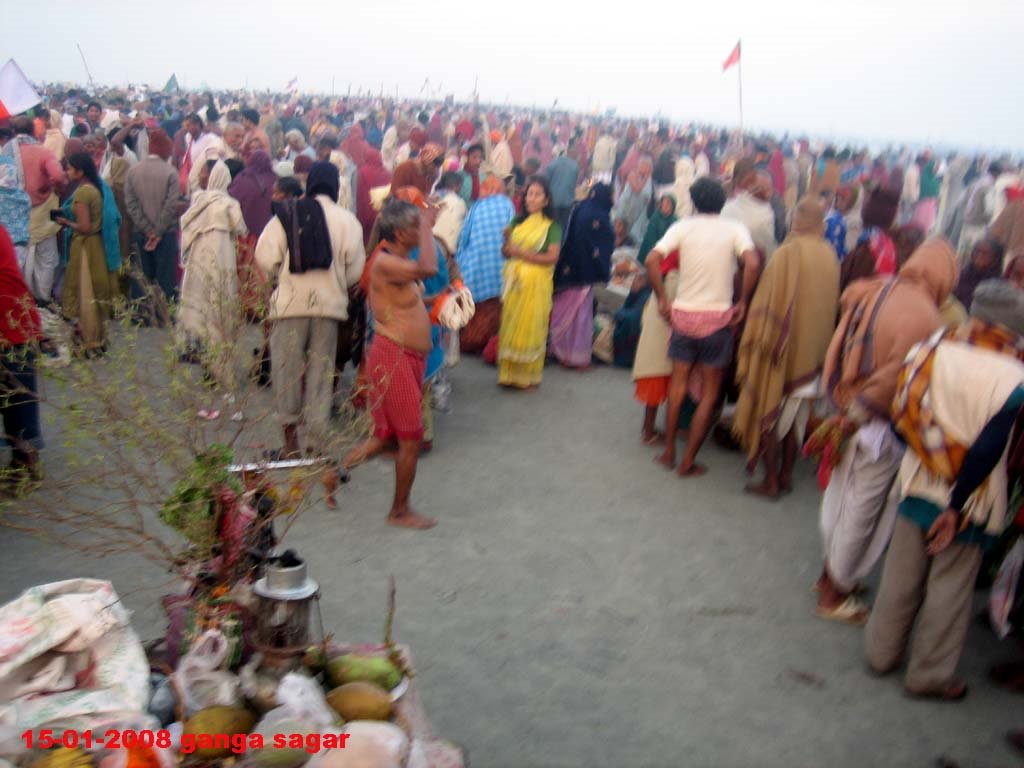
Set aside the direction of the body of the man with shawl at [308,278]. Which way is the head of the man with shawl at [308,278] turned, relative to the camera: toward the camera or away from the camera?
away from the camera

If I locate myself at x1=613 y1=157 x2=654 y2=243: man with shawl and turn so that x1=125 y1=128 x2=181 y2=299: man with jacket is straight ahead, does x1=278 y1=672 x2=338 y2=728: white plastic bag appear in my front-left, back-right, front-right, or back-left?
front-left

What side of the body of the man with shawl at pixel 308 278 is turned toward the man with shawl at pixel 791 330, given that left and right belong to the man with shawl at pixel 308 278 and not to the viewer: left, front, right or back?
right

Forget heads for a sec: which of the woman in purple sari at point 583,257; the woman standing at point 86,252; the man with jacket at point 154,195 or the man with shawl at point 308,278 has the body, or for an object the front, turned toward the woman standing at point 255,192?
the man with shawl at point 308,278

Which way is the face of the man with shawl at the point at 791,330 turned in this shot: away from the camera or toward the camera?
away from the camera

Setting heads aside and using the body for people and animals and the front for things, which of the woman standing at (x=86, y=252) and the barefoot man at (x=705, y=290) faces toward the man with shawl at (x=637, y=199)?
the barefoot man

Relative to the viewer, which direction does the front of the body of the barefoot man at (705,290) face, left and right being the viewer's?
facing away from the viewer

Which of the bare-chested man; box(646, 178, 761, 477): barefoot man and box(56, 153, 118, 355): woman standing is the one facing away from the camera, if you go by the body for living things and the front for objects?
the barefoot man

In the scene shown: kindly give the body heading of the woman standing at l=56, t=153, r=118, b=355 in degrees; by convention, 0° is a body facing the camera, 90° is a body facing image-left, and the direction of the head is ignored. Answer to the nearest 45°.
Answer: approximately 90°

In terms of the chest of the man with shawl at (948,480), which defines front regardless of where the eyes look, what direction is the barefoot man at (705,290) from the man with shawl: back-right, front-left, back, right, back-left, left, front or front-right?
left

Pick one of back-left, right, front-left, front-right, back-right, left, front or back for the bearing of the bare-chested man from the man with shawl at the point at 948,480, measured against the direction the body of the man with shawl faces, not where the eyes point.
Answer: back-left

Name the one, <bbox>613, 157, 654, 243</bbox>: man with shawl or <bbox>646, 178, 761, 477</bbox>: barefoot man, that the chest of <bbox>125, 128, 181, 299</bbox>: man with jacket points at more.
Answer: the man with shawl

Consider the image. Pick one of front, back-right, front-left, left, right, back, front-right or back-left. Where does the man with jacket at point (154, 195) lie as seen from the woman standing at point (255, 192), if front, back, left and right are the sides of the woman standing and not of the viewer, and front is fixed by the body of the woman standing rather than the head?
front-left

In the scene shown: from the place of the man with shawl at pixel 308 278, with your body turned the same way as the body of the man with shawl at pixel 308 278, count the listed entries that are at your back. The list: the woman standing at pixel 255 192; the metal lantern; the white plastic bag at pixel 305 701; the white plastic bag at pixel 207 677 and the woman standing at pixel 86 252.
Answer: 3

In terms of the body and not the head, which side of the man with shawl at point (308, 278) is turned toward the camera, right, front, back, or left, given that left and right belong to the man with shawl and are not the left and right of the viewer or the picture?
back

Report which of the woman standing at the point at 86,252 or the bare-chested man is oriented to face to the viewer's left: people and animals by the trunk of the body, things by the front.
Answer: the woman standing

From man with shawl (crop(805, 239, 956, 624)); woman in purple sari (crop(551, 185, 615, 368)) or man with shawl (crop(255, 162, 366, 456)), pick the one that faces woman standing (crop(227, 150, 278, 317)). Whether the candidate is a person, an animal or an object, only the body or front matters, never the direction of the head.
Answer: man with shawl (crop(255, 162, 366, 456))

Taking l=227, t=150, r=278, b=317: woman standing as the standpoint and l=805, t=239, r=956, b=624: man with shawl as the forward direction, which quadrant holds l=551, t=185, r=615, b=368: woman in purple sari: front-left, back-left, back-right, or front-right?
front-left

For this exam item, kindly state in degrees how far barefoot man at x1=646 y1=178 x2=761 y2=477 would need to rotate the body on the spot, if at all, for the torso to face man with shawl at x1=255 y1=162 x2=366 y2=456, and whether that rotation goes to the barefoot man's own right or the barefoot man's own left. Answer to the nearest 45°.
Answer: approximately 90° to the barefoot man's own left
